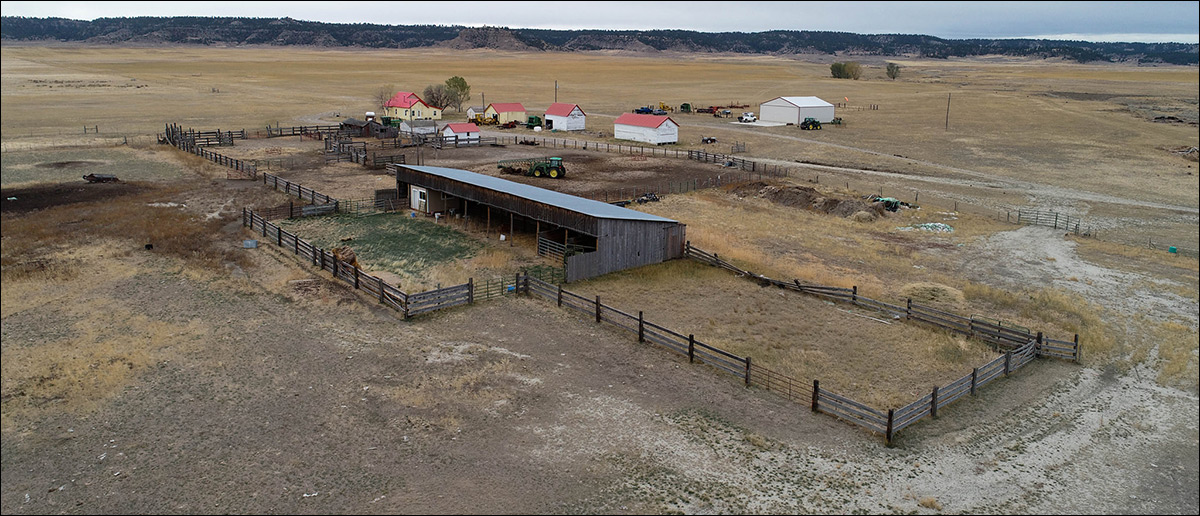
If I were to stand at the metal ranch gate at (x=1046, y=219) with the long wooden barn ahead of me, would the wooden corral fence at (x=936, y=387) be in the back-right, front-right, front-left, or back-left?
front-left

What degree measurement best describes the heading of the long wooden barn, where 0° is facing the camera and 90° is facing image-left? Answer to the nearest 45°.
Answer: approximately 45°

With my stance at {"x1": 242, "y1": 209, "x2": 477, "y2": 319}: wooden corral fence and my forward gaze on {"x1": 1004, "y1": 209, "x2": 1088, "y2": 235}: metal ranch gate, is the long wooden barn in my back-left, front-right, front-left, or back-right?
front-left

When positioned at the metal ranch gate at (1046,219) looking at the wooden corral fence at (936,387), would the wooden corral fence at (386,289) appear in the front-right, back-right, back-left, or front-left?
front-right

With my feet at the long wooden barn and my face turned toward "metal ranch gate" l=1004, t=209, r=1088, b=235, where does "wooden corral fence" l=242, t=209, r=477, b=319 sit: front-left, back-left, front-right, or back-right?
back-right

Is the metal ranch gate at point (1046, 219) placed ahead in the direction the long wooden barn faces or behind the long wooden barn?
behind

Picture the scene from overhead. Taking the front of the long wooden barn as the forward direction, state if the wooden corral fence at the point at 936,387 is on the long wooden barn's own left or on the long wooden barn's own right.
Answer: on the long wooden barn's own left

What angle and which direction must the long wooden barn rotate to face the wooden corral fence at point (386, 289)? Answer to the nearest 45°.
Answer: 0° — it already faces it
